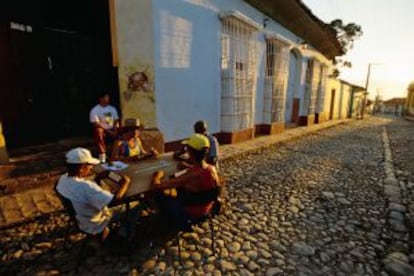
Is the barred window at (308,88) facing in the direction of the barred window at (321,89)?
no

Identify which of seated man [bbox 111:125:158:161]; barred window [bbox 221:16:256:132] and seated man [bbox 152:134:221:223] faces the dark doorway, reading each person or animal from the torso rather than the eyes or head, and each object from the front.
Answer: seated man [bbox 152:134:221:223]

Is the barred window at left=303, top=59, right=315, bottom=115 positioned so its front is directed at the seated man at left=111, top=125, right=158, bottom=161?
no

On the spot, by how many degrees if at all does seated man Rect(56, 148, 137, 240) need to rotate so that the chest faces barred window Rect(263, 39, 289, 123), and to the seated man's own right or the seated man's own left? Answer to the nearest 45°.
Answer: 0° — they already face it

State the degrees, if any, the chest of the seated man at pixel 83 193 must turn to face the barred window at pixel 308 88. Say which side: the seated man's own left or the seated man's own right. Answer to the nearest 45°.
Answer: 0° — they already face it

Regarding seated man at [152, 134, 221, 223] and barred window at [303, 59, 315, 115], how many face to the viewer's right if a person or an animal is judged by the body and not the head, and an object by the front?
1

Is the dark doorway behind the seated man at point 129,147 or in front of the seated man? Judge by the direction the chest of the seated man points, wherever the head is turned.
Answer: behind

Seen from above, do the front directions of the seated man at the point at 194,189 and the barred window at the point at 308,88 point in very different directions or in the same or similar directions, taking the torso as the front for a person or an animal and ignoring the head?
very different directions

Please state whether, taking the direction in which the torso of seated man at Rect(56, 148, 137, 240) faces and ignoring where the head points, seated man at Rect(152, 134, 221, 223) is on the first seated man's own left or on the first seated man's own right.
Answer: on the first seated man's own right

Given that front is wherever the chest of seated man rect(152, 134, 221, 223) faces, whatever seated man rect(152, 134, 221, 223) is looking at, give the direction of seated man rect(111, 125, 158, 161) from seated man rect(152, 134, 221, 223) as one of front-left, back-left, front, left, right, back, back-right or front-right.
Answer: front

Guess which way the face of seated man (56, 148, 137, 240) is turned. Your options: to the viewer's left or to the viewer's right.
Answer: to the viewer's right

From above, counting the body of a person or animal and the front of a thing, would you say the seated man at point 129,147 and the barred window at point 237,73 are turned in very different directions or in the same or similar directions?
same or similar directions

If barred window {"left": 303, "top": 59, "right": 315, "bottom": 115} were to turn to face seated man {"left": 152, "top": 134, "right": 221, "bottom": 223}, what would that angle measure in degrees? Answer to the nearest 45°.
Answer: approximately 90° to its right

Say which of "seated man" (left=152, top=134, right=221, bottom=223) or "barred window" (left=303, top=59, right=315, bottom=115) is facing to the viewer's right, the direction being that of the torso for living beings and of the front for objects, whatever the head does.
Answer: the barred window

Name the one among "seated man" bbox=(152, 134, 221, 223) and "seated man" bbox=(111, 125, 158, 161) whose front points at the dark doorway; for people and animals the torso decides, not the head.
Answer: "seated man" bbox=(152, 134, 221, 223)

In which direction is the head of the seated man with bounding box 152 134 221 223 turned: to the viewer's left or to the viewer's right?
to the viewer's left

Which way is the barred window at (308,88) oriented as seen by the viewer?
to the viewer's right

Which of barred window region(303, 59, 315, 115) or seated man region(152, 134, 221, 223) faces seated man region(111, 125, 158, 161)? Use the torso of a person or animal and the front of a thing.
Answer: seated man region(152, 134, 221, 223)

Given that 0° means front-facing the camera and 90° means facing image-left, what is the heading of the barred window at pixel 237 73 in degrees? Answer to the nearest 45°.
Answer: approximately 315°

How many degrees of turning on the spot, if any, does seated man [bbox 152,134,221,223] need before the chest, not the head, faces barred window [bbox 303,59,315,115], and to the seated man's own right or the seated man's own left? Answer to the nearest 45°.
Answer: approximately 90° to the seated man's own right

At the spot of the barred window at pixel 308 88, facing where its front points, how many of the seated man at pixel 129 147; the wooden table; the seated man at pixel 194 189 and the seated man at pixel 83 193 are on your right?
4

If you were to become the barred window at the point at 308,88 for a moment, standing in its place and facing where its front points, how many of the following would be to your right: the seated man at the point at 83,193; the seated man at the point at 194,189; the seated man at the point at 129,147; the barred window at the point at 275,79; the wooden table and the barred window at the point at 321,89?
5
